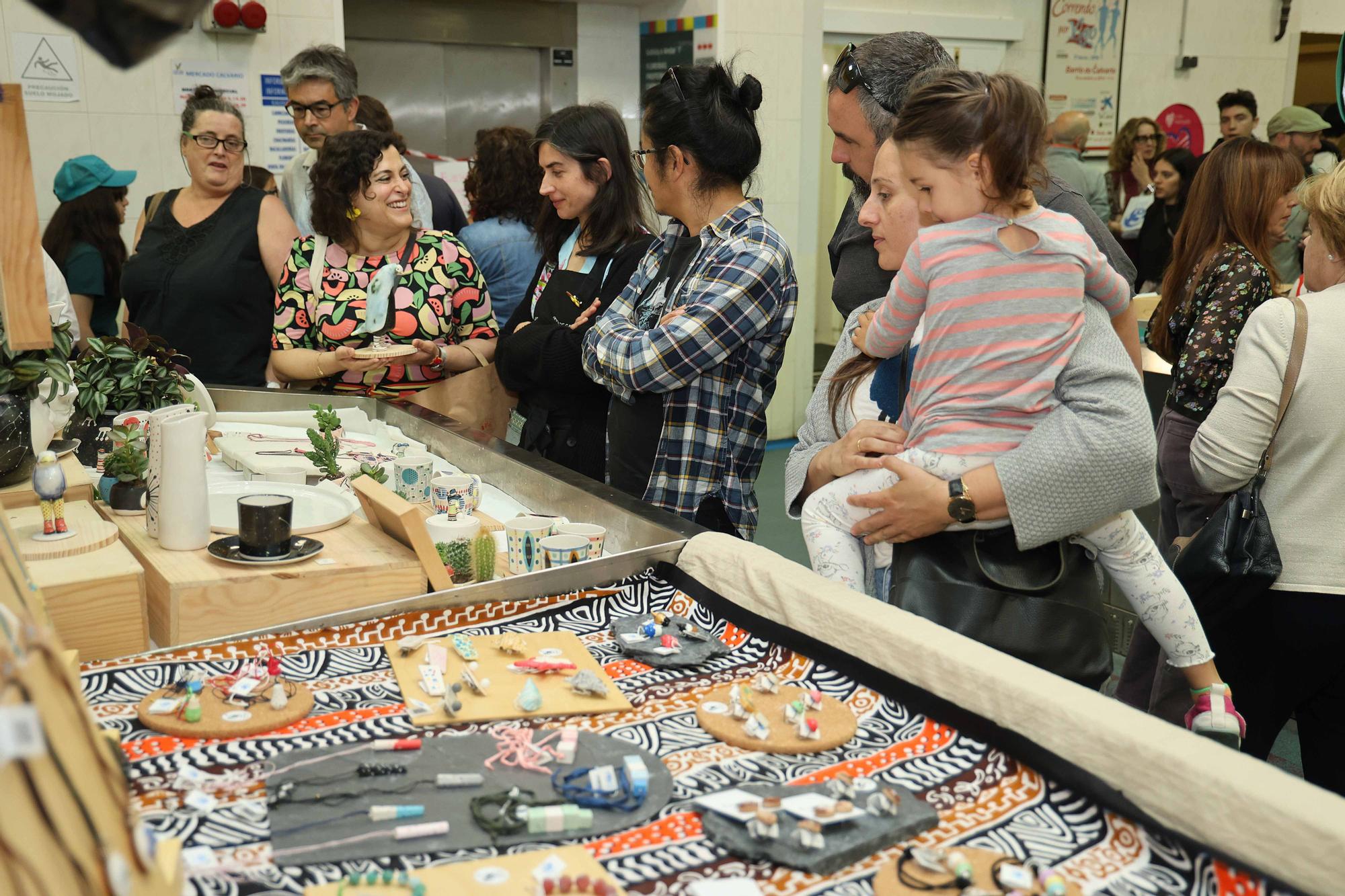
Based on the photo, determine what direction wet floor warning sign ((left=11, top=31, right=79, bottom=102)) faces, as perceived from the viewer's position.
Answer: facing the viewer

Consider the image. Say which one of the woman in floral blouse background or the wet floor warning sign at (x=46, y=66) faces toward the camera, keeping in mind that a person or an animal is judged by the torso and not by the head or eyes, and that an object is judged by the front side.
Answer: the wet floor warning sign

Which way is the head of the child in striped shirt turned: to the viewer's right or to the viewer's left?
to the viewer's left

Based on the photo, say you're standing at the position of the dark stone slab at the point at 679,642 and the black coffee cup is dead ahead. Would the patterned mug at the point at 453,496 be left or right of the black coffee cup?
right

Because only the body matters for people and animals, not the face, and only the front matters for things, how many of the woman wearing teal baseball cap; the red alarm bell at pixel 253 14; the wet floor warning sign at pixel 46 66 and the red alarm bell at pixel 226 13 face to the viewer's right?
1

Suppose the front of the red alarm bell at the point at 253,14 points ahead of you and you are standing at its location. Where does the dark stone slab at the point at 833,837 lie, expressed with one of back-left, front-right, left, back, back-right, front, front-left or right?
front

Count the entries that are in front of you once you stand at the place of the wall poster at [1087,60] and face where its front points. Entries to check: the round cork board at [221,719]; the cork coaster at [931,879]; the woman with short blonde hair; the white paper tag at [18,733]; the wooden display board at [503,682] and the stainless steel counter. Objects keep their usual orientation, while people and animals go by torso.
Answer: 6

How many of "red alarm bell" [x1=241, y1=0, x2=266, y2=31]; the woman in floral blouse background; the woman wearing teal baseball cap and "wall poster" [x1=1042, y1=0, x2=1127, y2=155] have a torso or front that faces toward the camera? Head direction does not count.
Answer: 2

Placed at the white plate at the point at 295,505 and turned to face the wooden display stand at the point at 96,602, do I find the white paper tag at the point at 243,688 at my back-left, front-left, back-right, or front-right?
front-left

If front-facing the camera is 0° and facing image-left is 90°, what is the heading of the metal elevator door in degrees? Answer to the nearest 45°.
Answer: approximately 0°

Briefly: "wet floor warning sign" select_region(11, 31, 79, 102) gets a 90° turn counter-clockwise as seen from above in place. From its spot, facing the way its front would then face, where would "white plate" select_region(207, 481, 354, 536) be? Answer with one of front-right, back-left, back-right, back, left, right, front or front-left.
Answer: right

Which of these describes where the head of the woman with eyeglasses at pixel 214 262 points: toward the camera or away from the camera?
toward the camera

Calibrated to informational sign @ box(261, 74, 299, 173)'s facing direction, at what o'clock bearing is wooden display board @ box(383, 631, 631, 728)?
The wooden display board is roughly at 12 o'clock from the informational sign.

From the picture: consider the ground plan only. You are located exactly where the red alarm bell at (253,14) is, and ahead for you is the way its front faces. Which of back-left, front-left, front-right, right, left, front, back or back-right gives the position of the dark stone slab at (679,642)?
front

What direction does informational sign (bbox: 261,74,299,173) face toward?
toward the camera

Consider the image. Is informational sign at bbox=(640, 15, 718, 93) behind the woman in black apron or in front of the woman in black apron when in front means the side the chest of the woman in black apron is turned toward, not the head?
behind

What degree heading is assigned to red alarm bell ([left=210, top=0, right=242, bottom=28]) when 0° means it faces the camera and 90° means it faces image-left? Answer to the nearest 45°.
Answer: approximately 0°
